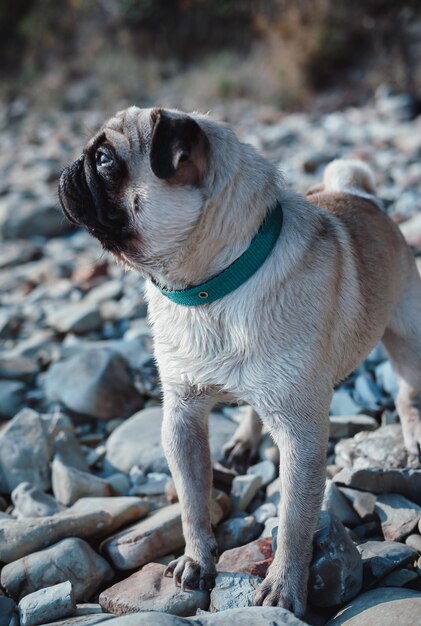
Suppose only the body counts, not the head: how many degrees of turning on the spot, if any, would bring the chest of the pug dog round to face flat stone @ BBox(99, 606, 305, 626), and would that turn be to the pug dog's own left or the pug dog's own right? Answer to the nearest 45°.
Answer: approximately 45° to the pug dog's own left

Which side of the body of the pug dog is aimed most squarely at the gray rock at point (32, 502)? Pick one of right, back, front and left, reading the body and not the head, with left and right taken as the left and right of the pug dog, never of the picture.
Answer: right

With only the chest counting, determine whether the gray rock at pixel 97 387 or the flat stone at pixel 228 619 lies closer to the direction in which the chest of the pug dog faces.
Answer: the flat stone

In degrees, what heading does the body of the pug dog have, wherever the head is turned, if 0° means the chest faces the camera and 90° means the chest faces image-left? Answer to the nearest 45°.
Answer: approximately 45°

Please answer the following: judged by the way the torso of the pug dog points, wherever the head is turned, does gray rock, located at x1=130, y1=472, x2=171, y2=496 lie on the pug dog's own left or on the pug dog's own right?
on the pug dog's own right

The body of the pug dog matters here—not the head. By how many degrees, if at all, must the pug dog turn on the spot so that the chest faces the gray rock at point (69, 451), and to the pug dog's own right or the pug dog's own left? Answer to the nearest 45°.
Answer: approximately 90° to the pug dog's own right
